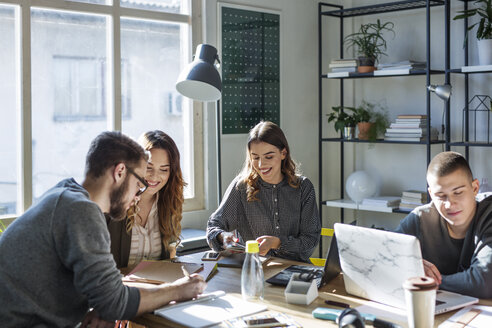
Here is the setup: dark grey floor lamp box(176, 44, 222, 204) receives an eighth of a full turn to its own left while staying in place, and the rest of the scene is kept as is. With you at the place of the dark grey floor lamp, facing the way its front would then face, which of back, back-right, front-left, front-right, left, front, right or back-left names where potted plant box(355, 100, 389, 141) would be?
back-left

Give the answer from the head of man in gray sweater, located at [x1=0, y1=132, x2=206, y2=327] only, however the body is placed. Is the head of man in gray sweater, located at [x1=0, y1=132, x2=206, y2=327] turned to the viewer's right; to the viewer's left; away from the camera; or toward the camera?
to the viewer's right

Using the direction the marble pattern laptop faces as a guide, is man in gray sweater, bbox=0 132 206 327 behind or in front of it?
behind

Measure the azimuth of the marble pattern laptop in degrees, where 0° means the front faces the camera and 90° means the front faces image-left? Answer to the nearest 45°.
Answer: approximately 225°

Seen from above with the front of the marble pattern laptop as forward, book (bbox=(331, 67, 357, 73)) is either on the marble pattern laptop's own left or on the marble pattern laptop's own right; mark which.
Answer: on the marble pattern laptop's own left

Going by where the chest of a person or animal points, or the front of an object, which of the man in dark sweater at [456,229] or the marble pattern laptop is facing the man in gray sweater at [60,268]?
the man in dark sweater at [456,229]

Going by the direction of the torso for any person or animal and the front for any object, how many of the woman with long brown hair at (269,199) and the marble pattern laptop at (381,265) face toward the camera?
1

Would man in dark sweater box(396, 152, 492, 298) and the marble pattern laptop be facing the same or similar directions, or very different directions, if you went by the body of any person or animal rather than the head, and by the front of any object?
very different directions

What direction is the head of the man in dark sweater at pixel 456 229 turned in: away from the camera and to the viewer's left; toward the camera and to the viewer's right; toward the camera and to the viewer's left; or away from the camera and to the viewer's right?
toward the camera and to the viewer's left

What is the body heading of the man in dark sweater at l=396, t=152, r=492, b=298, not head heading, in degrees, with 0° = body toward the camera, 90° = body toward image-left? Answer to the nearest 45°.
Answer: approximately 45°

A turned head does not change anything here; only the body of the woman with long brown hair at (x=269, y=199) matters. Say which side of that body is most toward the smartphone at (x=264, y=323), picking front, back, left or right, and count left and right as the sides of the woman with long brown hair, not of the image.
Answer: front

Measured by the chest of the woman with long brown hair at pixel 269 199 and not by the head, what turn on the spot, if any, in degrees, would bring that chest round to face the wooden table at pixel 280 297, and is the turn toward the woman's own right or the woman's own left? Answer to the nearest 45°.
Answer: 0° — they already face it

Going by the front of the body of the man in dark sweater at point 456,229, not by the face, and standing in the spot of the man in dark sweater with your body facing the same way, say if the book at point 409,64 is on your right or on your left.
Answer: on your right

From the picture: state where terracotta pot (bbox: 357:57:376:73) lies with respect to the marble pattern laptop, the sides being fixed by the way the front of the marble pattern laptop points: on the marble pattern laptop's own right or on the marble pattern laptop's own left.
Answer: on the marble pattern laptop's own left
